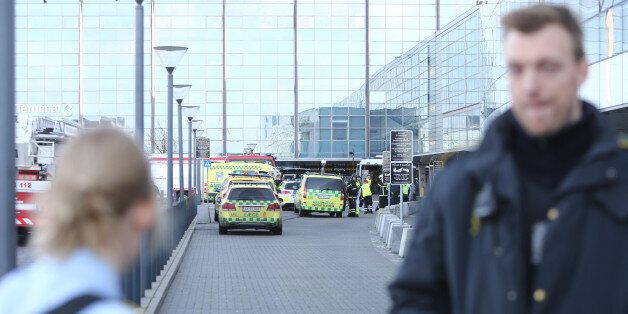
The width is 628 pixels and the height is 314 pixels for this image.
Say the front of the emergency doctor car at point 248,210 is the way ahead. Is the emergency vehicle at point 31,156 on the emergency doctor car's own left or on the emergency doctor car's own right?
on the emergency doctor car's own left

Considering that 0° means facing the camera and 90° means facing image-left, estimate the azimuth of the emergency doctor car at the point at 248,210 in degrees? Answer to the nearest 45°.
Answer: approximately 180°

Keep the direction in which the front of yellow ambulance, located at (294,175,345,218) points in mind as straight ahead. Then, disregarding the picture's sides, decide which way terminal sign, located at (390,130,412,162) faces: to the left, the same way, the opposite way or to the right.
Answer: the opposite way

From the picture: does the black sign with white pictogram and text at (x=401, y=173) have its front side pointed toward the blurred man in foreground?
yes

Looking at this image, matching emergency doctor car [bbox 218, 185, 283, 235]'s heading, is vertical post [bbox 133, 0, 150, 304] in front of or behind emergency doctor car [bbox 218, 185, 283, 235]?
behind

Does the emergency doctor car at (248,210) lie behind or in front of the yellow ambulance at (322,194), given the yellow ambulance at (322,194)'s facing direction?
behind

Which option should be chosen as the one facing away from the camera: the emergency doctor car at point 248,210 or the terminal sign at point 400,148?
the emergency doctor car

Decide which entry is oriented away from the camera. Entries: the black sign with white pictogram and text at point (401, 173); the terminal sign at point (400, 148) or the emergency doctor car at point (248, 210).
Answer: the emergency doctor car

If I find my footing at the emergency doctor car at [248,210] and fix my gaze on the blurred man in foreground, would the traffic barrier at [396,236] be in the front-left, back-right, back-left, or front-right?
front-left

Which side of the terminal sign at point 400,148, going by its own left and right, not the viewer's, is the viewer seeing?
front

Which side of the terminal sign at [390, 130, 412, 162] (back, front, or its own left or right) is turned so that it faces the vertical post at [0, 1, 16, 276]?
front

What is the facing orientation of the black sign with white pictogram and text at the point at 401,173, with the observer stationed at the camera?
facing the viewer
